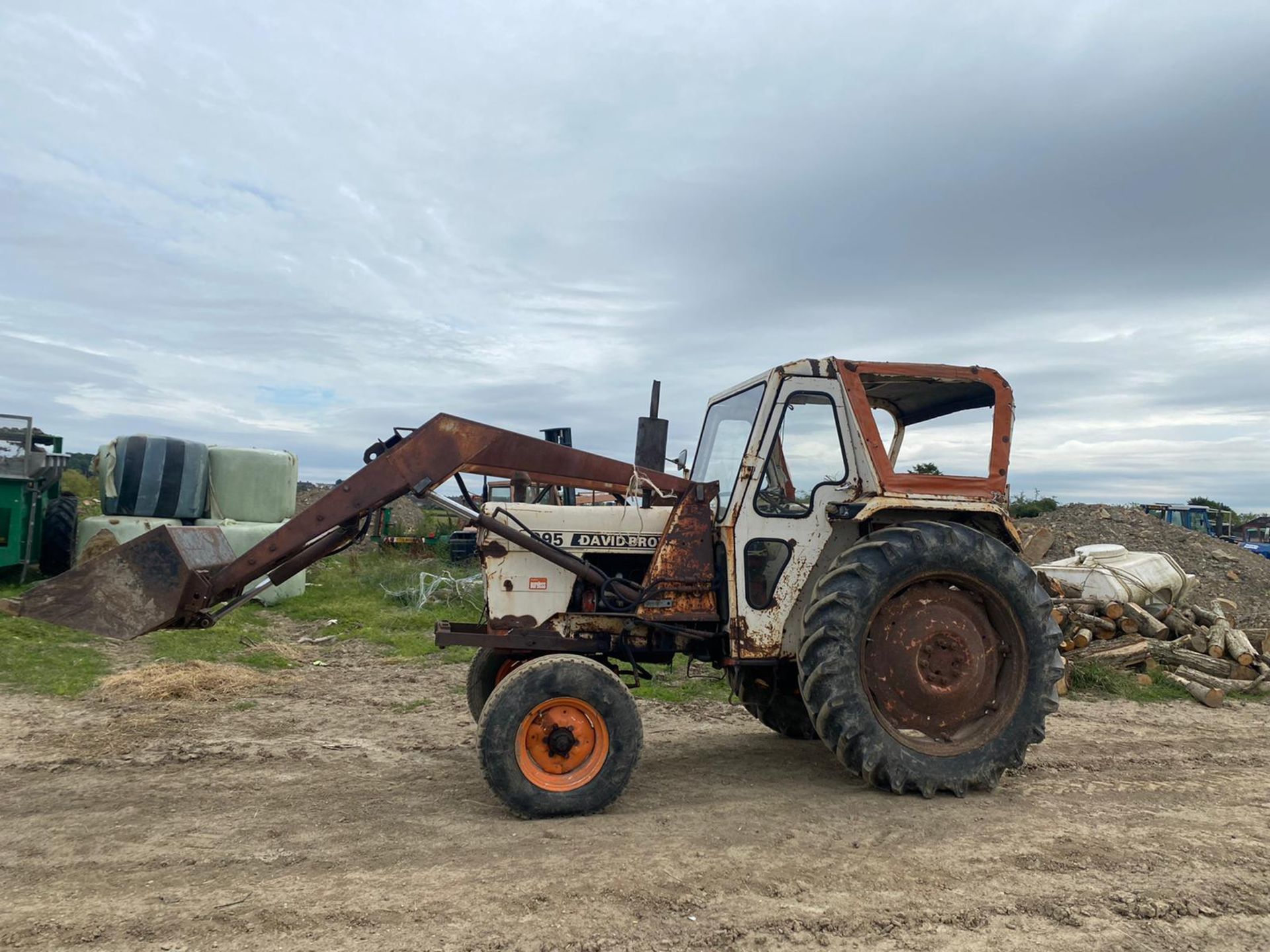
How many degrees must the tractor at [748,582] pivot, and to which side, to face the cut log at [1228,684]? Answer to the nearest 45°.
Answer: approximately 135° to its right

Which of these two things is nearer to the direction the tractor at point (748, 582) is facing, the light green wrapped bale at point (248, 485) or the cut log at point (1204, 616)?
the light green wrapped bale

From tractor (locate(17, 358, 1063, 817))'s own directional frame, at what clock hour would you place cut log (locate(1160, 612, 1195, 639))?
The cut log is roughly at 5 o'clock from the tractor.

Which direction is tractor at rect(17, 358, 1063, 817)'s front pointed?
to the viewer's left

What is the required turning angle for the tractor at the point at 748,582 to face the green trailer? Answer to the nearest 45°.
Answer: approximately 45° to its right

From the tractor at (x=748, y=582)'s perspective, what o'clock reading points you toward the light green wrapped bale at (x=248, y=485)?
The light green wrapped bale is roughly at 2 o'clock from the tractor.

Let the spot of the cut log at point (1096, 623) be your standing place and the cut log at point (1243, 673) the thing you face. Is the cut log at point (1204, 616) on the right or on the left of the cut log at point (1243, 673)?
left

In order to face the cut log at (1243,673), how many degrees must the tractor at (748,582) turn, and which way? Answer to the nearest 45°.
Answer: approximately 135° to its right

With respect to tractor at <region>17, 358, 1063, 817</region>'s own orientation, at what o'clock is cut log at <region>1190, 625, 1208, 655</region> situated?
The cut log is roughly at 5 o'clock from the tractor.

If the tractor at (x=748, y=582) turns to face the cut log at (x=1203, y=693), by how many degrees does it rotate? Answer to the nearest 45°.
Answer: approximately 135° to its right

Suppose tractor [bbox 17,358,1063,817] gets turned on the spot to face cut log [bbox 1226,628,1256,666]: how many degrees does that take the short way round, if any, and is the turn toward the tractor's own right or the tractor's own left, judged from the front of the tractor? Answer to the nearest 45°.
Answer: approximately 135° to the tractor's own right
